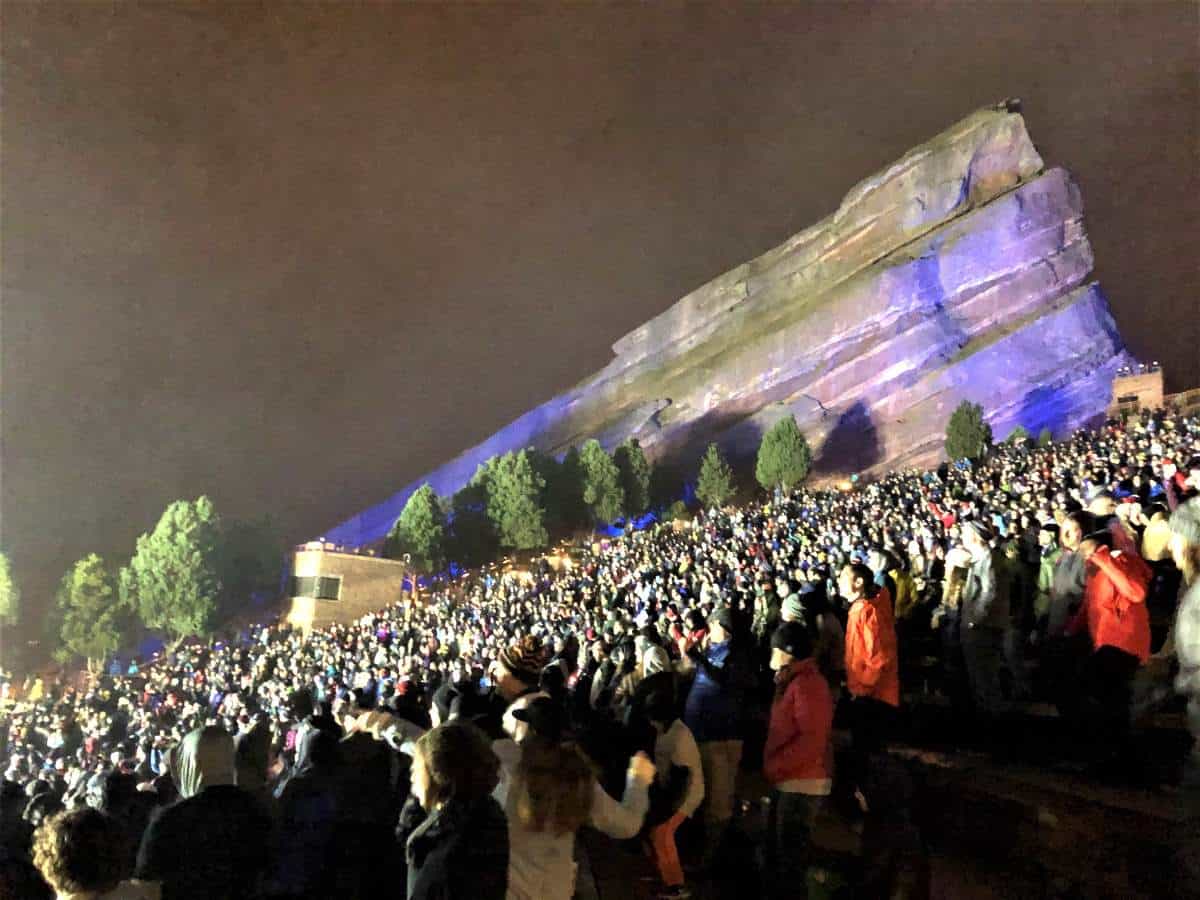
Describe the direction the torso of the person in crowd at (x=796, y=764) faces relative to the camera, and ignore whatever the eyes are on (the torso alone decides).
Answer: to the viewer's left

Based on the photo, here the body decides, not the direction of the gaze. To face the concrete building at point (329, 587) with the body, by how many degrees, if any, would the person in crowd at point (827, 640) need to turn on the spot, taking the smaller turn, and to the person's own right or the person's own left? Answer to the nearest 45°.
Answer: approximately 45° to the person's own right

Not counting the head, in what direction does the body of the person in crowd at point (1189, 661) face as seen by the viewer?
to the viewer's left

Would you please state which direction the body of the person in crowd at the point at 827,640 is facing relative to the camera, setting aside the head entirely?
to the viewer's left

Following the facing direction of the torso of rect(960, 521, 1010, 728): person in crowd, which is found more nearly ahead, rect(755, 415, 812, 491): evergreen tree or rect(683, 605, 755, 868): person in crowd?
the person in crowd

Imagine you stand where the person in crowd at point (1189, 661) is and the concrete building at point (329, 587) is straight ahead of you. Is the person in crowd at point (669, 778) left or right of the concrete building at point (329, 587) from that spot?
left

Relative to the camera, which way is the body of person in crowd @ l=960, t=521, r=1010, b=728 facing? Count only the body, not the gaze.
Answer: to the viewer's left

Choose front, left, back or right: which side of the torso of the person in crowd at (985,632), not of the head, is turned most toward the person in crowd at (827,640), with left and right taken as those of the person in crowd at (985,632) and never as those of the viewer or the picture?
front

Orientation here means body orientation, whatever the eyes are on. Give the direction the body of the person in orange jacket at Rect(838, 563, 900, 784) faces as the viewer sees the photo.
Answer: to the viewer's left

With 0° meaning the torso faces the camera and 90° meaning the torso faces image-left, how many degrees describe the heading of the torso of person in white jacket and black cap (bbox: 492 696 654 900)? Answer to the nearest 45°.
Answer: approximately 135°

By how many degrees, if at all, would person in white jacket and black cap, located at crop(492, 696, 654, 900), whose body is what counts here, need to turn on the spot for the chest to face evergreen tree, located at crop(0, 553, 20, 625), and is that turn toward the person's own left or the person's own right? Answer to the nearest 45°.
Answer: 0° — they already face it

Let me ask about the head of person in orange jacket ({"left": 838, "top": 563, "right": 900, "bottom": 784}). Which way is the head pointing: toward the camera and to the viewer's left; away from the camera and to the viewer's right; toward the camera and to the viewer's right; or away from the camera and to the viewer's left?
toward the camera and to the viewer's left
